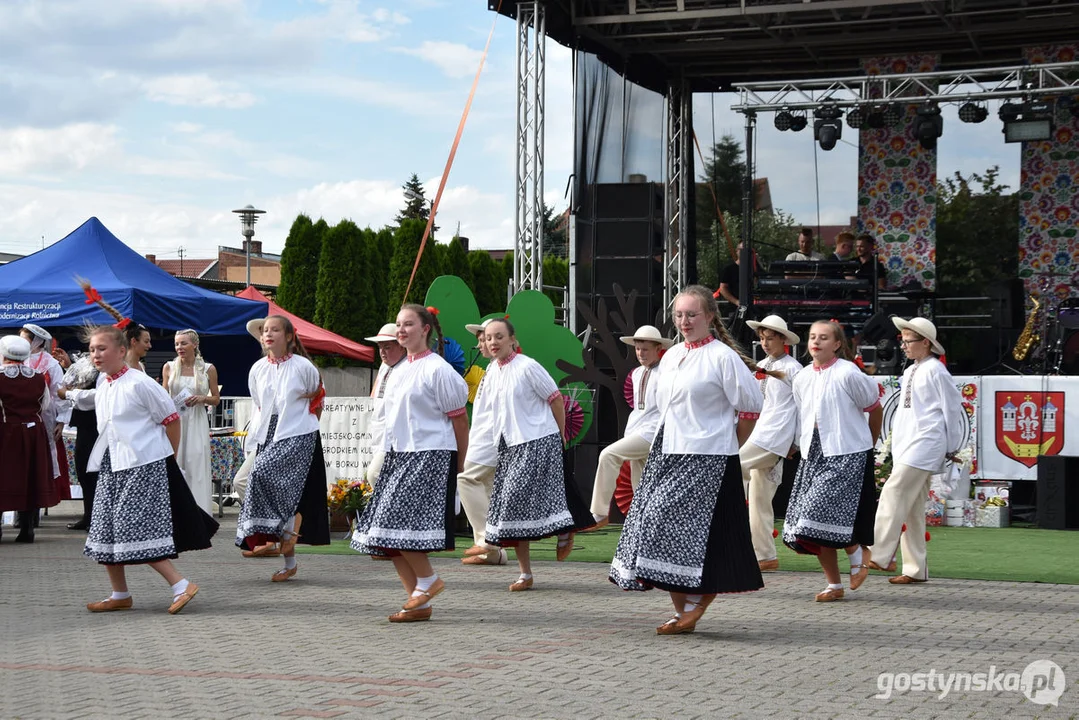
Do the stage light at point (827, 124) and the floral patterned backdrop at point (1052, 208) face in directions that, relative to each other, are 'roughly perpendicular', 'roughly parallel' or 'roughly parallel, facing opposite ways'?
roughly parallel

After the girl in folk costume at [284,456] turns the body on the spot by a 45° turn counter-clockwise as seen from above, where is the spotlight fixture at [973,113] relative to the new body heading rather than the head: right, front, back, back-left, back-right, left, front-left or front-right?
back-left

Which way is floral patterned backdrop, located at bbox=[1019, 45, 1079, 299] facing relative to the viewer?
toward the camera

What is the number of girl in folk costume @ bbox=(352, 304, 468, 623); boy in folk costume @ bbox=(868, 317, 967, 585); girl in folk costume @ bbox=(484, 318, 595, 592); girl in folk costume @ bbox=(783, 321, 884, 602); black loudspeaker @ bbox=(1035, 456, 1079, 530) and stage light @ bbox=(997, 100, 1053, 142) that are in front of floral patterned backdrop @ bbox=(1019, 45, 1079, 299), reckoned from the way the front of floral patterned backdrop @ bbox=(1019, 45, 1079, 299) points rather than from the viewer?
6

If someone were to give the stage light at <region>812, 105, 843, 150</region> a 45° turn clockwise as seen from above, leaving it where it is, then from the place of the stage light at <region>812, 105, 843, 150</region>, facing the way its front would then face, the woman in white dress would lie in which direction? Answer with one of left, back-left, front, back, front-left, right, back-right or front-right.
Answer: front

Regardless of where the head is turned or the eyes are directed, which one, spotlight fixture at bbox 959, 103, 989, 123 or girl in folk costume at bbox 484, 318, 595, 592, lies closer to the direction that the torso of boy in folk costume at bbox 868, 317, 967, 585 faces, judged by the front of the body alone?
the girl in folk costume

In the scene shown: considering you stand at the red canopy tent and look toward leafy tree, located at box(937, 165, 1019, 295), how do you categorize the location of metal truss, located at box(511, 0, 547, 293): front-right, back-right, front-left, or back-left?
front-right

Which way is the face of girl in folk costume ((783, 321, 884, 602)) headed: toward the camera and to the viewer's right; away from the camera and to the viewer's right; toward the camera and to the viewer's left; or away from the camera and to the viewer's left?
toward the camera and to the viewer's left

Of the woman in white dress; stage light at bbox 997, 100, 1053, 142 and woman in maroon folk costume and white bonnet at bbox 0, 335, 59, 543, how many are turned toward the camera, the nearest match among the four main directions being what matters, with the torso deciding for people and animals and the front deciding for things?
2

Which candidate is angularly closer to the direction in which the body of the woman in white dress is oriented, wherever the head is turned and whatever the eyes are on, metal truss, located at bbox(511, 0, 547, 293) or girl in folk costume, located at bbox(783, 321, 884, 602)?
the girl in folk costume

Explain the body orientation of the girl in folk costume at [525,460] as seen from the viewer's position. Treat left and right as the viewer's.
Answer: facing the viewer and to the left of the viewer

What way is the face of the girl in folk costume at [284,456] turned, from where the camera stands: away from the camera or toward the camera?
toward the camera

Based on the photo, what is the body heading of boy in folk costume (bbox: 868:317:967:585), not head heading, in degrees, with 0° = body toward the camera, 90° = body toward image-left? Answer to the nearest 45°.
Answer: approximately 90°

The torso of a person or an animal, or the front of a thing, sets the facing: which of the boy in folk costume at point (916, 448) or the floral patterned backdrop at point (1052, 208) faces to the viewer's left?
the boy in folk costume

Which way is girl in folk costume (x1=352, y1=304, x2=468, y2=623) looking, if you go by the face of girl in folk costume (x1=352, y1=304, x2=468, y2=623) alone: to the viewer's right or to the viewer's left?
to the viewer's left
